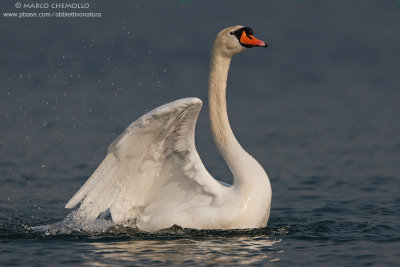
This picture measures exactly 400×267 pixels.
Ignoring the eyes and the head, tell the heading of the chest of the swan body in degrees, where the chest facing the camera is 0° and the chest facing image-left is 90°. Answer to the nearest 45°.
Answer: approximately 270°
